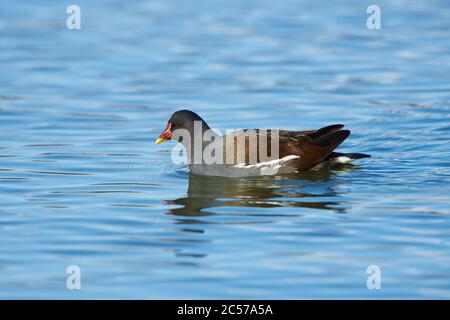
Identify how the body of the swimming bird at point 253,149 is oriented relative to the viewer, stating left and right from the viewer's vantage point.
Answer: facing to the left of the viewer
